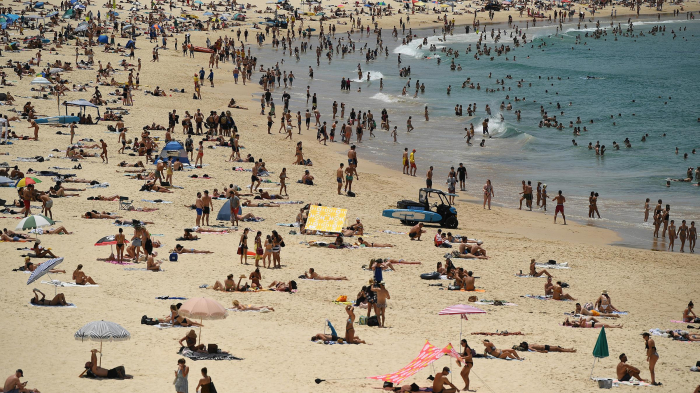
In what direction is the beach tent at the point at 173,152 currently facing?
toward the camera

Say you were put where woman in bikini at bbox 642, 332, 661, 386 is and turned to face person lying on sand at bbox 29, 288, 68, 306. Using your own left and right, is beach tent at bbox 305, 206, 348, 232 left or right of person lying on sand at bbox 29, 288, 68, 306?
right

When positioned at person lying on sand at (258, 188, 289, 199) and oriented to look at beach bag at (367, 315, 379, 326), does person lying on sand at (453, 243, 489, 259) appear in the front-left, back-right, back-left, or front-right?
front-left

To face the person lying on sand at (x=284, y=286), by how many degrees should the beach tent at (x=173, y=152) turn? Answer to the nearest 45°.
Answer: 0° — it already faces them

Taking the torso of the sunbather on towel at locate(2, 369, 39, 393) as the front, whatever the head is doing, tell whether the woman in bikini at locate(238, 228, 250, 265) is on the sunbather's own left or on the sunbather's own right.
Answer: on the sunbather's own left

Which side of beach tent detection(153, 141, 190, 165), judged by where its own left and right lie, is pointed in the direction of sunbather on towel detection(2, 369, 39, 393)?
back

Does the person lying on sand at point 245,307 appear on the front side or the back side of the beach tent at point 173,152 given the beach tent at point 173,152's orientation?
on the front side

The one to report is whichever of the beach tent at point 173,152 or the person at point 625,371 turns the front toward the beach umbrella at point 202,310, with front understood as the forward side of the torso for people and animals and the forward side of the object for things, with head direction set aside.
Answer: the beach tent
